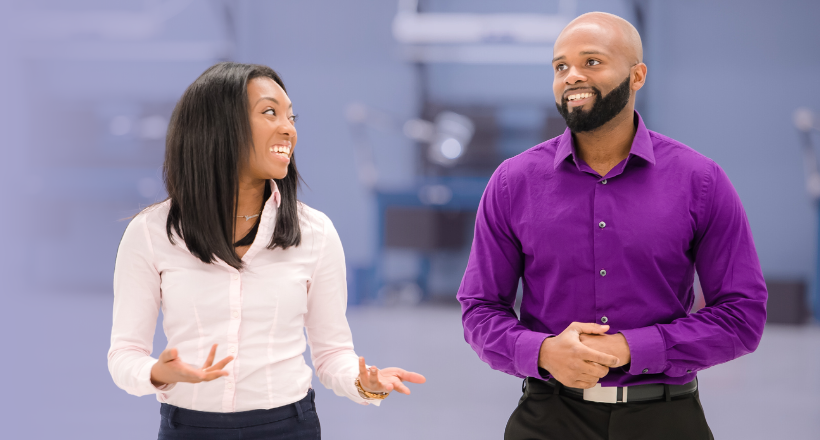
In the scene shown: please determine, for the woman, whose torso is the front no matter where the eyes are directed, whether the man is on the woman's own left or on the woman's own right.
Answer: on the woman's own left

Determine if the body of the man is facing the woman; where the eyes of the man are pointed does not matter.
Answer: no

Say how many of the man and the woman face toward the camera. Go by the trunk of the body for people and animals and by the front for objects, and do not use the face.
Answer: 2

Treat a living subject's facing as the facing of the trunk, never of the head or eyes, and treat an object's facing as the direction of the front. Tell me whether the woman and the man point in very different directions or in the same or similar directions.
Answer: same or similar directions

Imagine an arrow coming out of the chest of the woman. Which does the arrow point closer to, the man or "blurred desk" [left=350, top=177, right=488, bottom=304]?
the man

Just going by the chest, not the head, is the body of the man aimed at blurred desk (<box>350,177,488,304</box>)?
no

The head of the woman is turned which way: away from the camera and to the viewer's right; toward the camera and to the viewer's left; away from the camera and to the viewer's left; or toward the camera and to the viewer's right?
toward the camera and to the viewer's right

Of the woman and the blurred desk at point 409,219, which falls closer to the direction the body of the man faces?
the woman

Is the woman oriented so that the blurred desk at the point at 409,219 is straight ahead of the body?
no

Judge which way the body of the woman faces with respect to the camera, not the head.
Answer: toward the camera

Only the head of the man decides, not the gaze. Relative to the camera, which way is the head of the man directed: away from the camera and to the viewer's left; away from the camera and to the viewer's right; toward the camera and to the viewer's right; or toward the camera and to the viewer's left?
toward the camera and to the viewer's left
